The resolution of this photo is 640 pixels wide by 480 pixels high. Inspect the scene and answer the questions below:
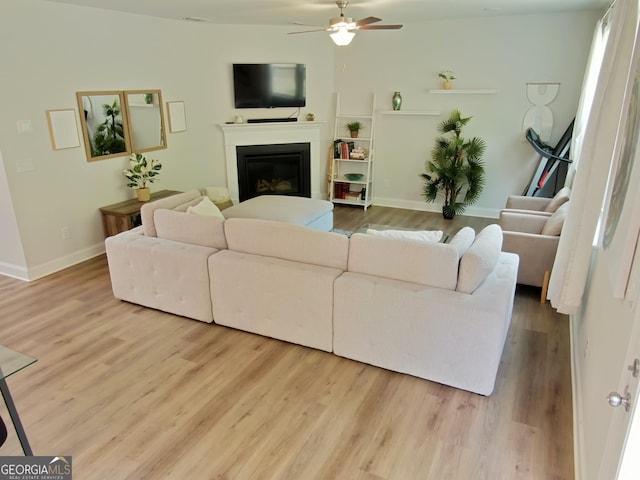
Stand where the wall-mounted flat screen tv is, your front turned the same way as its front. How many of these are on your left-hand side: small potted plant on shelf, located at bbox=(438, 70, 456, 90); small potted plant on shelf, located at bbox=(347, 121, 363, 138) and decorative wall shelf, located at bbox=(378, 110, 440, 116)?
3

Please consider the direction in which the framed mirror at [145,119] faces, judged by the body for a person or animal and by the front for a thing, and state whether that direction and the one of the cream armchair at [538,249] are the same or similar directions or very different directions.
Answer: very different directions

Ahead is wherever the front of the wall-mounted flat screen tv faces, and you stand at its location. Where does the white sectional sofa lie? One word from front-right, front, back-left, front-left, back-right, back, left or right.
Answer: front

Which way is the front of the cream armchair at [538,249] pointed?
to the viewer's left

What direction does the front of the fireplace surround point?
toward the camera

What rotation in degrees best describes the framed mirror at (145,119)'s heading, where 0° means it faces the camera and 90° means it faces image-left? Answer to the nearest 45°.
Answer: approximately 315°

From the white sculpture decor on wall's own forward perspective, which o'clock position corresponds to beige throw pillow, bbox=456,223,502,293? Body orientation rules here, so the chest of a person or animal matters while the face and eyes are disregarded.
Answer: The beige throw pillow is roughly at 12 o'clock from the white sculpture decor on wall.

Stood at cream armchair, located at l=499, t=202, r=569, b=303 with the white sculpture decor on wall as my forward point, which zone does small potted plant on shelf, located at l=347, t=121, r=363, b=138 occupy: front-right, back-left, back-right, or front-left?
front-left

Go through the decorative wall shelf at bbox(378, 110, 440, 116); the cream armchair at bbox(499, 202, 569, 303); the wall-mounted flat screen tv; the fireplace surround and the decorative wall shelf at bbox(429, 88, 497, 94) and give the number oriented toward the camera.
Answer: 4

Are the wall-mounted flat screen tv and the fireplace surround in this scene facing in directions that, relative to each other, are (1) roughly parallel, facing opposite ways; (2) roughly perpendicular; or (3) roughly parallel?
roughly parallel

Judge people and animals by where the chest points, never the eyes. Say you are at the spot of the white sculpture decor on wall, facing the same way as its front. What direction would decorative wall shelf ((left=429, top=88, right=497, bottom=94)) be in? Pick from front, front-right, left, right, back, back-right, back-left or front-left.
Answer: right

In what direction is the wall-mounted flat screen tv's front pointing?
toward the camera

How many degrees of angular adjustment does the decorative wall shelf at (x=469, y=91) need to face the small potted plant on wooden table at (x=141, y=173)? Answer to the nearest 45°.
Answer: approximately 45° to its right

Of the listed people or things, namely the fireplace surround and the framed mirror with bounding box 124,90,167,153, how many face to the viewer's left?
0

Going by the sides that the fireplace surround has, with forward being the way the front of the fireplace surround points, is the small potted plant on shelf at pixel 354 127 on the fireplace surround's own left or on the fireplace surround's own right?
on the fireplace surround's own left

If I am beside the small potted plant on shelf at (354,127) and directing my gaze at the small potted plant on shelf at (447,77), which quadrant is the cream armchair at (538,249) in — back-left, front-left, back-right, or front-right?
front-right

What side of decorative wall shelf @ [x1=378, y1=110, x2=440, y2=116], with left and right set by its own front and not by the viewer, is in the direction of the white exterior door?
front

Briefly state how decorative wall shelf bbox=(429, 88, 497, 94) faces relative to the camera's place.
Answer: facing the viewer
